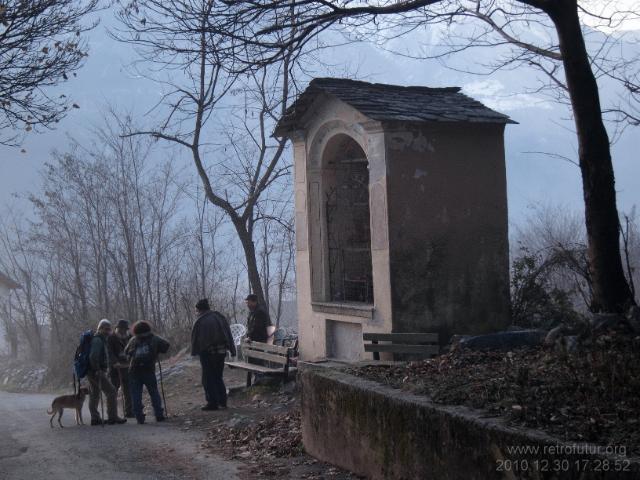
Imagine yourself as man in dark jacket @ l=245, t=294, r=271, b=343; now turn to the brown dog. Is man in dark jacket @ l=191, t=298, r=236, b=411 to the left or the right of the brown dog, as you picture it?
left

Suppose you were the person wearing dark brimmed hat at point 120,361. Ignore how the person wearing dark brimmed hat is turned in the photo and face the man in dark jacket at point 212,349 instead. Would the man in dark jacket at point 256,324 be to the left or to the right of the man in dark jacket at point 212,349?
left

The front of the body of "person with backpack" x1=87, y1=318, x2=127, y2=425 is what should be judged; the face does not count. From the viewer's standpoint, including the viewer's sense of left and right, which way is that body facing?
facing to the right of the viewer

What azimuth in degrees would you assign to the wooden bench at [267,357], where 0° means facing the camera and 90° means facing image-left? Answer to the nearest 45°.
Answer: approximately 45°

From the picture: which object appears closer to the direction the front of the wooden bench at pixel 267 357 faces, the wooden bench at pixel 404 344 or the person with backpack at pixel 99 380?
the person with backpack

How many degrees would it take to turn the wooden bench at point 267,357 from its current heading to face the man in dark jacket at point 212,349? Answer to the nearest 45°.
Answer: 0° — it already faces them

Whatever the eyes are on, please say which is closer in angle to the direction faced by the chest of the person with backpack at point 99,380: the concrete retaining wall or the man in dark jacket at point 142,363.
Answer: the man in dark jacket

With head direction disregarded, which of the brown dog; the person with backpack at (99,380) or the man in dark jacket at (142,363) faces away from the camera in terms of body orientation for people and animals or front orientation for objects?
the man in dark jacket

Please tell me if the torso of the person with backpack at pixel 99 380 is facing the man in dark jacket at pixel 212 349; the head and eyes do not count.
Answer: yes

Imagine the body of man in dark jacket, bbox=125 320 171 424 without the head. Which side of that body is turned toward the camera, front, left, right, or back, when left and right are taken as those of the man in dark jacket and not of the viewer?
back
